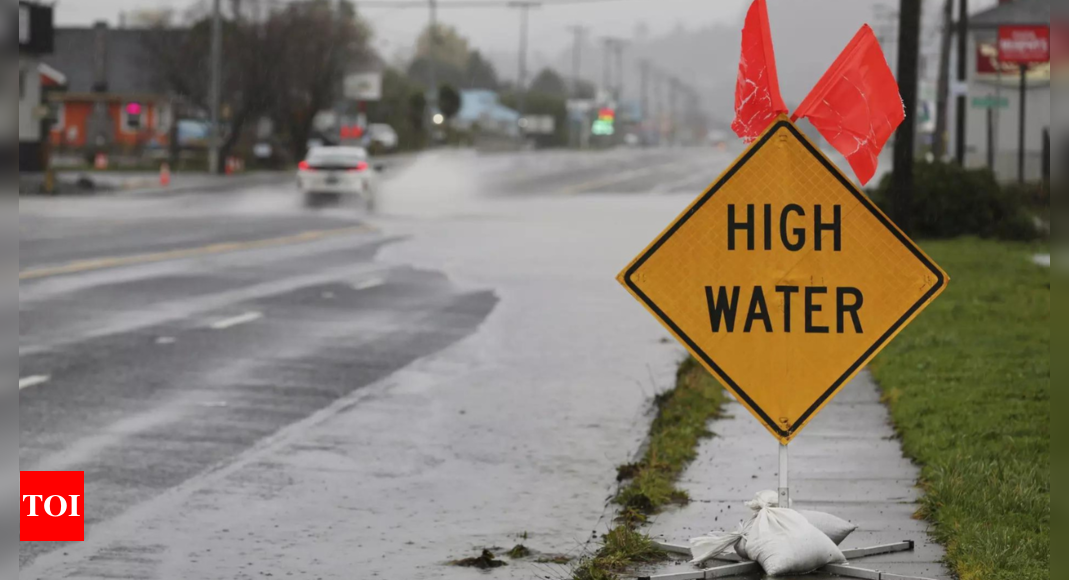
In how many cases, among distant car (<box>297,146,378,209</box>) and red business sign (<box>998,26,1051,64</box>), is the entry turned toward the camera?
1

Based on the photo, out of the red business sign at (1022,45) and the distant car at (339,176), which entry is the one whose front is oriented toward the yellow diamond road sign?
the red business sign

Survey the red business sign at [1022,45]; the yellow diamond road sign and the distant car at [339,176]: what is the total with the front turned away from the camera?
1

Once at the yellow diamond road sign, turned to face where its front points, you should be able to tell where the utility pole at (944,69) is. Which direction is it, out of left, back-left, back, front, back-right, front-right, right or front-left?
back

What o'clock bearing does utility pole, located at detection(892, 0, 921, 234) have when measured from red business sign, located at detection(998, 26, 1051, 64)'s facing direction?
The utility pole is roughly at 12 o'clock from the red business sign.

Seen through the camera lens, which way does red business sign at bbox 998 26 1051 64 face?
facing the viewer

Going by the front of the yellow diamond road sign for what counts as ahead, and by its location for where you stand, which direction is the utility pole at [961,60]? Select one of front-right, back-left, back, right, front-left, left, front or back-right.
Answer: back

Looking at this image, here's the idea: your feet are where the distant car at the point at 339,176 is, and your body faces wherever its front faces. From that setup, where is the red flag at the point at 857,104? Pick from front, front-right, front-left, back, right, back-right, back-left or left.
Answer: back

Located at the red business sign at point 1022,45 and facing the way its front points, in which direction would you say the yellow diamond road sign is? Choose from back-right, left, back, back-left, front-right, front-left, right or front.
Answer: front

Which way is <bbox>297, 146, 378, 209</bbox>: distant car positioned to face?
away from the camera

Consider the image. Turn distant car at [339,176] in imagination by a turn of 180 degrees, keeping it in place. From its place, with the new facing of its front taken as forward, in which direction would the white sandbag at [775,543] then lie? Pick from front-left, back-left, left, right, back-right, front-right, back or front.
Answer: front

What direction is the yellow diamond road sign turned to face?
toward the camera

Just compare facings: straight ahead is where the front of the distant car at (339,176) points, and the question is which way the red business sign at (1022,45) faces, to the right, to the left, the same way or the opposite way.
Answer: the opposite way

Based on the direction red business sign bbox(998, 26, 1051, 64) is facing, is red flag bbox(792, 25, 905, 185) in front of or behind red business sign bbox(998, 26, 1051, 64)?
in front

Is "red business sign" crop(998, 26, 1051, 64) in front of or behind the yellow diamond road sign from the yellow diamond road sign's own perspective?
behind

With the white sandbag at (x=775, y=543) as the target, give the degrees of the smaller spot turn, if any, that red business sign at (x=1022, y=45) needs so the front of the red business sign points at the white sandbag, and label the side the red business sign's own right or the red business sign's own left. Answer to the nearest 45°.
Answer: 0° — it already faces it

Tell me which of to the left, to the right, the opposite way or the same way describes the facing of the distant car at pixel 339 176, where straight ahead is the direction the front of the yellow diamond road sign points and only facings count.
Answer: the opposite way
